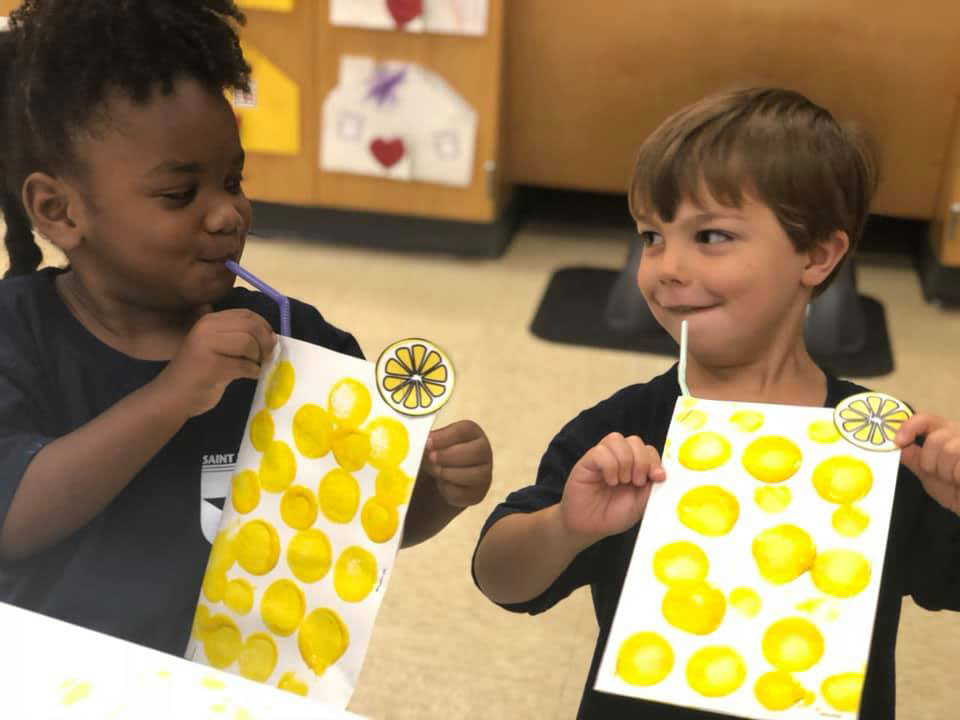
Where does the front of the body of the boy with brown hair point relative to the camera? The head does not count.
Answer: toward the camera

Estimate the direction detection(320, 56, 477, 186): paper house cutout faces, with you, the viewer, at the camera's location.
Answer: facing the viewer

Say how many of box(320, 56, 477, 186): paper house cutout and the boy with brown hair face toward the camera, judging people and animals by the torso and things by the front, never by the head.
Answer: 2

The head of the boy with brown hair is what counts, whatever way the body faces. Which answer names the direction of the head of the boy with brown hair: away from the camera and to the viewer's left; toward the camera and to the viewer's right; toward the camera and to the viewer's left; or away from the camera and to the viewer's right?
toward the camera and to the viewer's left

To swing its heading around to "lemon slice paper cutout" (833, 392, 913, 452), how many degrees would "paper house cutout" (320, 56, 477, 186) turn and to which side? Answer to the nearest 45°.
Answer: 0° — it already faces it

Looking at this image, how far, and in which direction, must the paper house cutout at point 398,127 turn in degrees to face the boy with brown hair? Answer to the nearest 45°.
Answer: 0° — it already faces them

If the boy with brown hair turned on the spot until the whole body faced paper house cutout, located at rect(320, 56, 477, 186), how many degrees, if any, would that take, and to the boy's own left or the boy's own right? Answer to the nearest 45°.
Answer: approximately 135° to the boy's own right

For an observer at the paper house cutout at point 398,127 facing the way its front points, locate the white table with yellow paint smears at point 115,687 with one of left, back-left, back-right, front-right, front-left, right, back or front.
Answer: front
